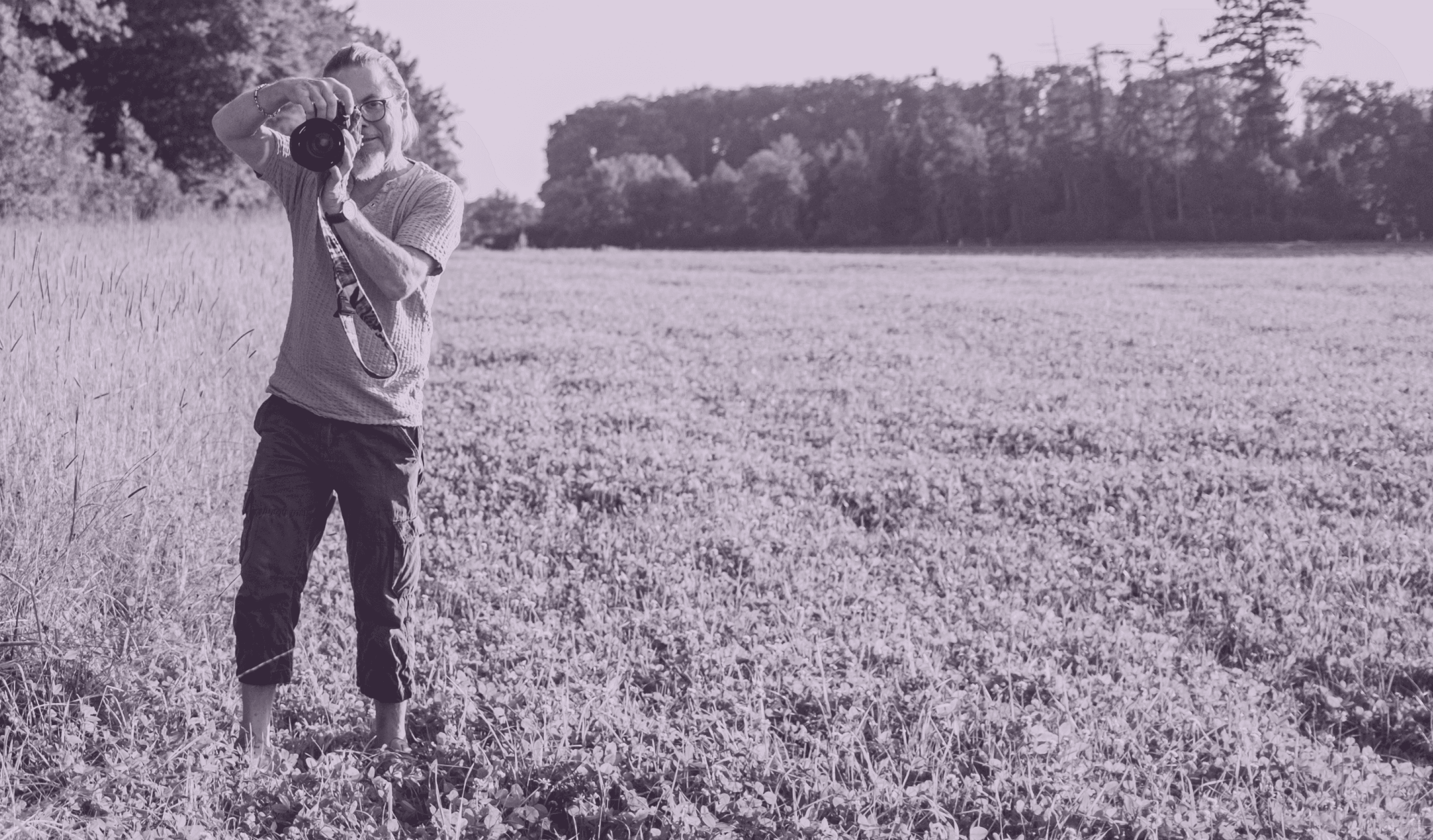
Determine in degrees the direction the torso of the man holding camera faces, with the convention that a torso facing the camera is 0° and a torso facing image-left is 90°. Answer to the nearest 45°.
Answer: approximately 0°
